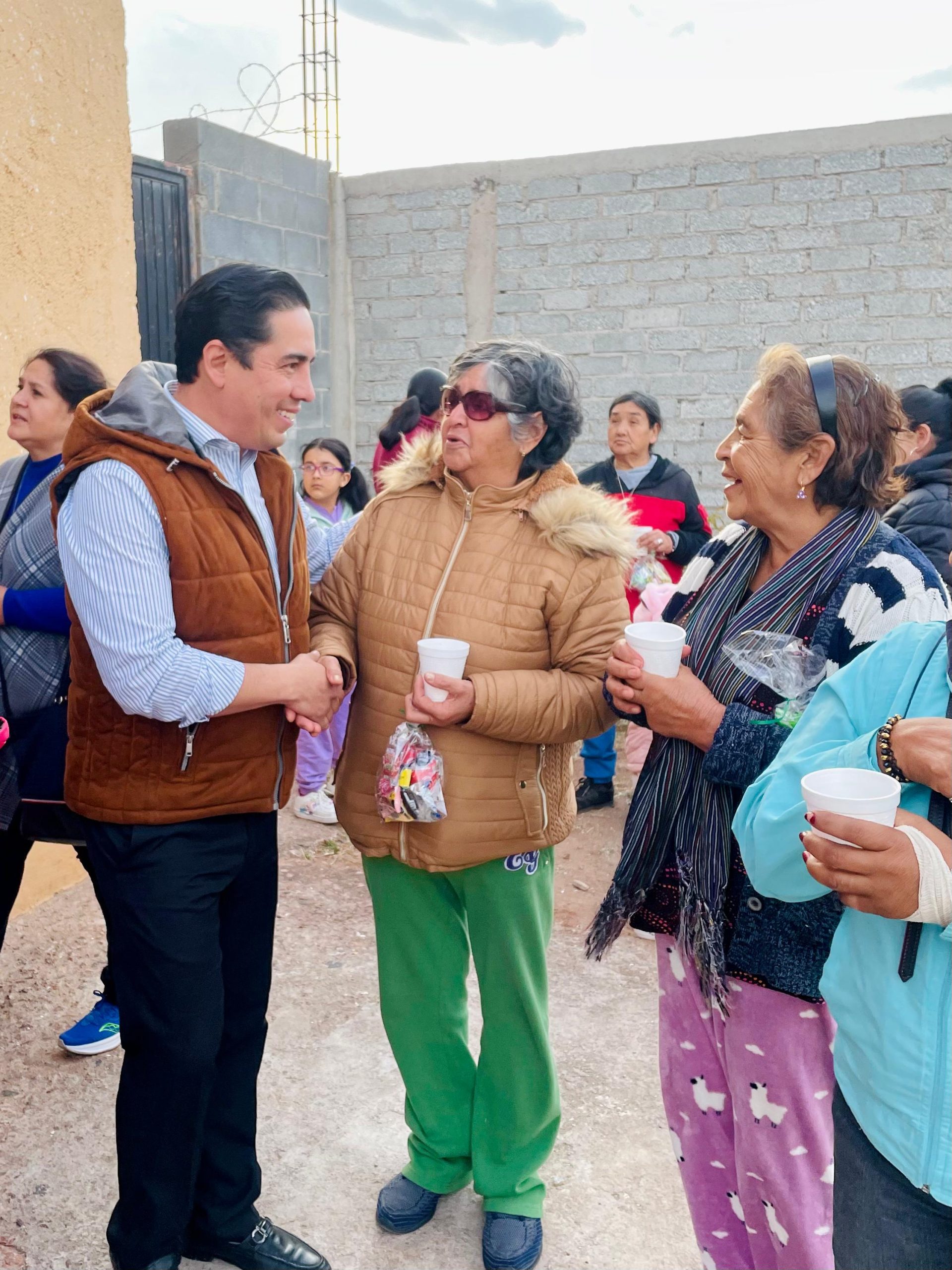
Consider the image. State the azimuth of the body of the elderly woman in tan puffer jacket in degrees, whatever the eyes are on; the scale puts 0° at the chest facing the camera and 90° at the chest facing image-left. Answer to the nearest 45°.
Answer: approximately 45°

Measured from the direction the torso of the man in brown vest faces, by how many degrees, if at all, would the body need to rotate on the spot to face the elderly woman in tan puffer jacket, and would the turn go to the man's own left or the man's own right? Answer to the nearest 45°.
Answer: approximately 45° to the man's own left

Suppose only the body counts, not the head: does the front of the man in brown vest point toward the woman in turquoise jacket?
yes

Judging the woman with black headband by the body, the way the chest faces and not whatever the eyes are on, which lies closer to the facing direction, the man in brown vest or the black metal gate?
the man in brown vest

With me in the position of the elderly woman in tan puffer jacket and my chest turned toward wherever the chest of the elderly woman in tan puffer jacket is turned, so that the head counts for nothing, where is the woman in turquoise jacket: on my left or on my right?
on my left

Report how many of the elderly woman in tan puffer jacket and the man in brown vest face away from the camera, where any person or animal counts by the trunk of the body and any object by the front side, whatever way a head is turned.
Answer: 0

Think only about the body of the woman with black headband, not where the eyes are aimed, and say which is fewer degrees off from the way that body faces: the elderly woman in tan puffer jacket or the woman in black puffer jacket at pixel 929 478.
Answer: the elderly woman in tan puffer jacket

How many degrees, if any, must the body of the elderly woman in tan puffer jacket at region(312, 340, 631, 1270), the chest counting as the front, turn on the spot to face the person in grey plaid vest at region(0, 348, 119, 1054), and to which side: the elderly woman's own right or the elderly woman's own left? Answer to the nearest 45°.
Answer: approximately 45° to the elderly woman's own right

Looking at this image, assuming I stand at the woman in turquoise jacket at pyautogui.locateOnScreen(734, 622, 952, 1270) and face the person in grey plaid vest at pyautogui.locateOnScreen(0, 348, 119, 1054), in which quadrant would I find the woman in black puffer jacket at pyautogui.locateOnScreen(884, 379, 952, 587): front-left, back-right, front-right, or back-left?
front-right

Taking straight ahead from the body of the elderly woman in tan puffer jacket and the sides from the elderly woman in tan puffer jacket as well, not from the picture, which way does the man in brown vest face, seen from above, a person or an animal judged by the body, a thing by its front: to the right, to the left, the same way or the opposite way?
to the left

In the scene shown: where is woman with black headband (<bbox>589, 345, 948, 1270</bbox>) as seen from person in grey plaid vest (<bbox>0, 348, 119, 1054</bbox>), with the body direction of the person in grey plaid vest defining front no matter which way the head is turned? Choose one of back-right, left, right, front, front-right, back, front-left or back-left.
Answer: left

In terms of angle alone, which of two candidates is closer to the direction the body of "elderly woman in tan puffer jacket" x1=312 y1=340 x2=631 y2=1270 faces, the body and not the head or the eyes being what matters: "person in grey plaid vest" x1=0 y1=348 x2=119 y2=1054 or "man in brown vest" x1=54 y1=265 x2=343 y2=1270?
the man in brown vest

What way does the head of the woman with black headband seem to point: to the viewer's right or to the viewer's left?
to the viewer's left

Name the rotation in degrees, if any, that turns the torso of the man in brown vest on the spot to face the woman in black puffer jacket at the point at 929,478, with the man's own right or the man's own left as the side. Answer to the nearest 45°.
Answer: approximately 90° to the man's own left

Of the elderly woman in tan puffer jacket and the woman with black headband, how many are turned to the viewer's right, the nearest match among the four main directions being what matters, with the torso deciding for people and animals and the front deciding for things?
0
